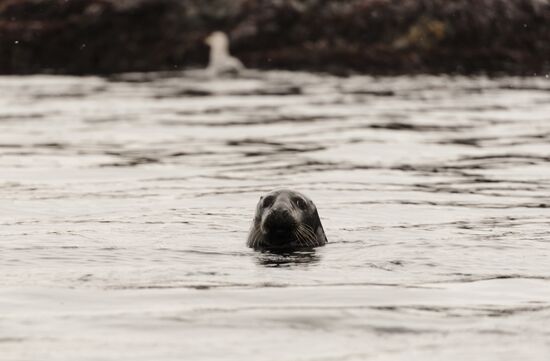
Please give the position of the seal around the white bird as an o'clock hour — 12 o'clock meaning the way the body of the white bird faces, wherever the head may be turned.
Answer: The seal is roughly at 9 o'clock from the white bird.

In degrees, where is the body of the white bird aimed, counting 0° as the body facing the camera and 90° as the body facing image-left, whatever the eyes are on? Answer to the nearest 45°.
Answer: approximately 90°
